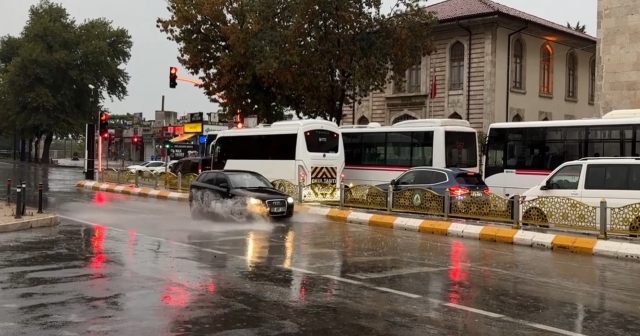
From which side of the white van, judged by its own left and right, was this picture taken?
left

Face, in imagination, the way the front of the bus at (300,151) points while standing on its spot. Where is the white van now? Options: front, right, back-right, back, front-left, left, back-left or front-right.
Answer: back

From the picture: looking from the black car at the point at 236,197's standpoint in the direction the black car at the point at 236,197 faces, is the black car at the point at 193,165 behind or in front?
behind

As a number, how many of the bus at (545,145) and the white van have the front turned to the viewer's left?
2

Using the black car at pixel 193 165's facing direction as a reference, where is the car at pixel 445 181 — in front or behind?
behind

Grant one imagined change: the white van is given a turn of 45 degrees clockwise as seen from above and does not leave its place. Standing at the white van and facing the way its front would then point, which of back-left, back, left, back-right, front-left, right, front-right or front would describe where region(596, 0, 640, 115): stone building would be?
front-right

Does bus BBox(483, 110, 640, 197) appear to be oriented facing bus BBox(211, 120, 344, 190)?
yes

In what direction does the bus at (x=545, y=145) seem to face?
to the viewer's left

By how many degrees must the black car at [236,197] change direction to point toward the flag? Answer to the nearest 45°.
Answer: approximately 90° to its left

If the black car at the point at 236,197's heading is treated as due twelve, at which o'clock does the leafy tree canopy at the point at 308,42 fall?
The leafy tree canopy is roughly at 8 o'clock from the black car.

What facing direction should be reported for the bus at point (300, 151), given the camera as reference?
facing away from the viewer and to the left of the viewer

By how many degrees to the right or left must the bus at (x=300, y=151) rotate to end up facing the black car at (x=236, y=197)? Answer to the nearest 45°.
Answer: approximately 135° to its left

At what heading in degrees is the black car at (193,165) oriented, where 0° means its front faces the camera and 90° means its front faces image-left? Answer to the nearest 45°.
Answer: approximately 135°
